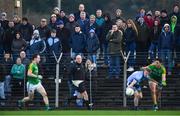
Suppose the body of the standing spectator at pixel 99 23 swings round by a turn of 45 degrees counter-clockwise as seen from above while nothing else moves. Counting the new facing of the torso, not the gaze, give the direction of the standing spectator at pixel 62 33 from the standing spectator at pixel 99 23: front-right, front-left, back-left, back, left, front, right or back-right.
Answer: back-right

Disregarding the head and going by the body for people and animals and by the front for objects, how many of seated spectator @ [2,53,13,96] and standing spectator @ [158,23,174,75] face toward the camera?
2

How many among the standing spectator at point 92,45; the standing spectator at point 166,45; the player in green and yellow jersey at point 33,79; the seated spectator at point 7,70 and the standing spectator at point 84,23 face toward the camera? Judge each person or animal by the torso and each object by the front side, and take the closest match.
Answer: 4

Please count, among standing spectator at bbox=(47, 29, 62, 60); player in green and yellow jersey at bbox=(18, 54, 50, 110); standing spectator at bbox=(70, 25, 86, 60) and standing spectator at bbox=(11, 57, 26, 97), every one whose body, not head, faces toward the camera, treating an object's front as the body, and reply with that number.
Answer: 3

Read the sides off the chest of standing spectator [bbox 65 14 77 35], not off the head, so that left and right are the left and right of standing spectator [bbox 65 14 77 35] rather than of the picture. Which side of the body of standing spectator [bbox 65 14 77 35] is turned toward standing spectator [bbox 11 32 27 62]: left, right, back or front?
right

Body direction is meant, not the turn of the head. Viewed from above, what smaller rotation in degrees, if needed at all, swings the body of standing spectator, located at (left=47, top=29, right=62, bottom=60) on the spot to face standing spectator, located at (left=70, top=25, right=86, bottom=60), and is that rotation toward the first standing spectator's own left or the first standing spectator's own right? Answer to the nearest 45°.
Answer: approximately 90° to the first standing spectator's own left
